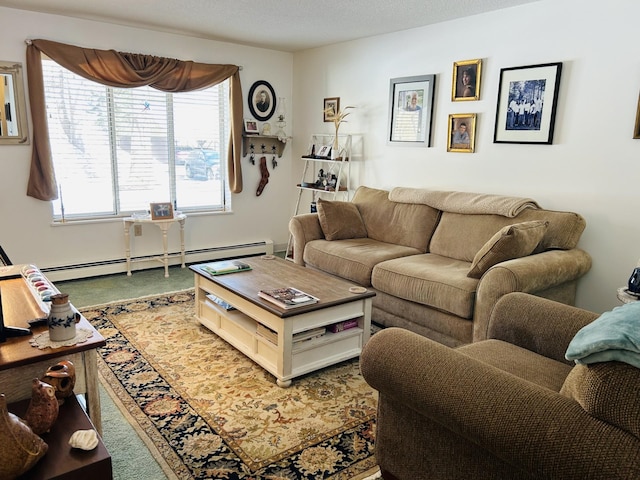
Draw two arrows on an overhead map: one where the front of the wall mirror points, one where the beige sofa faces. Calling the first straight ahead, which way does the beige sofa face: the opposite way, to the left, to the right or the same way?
to the right

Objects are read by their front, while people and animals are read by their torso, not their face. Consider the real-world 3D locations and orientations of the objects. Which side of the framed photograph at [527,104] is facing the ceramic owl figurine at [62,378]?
front

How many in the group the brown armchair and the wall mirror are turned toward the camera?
1

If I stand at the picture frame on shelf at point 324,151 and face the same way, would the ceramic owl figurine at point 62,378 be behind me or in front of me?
in front

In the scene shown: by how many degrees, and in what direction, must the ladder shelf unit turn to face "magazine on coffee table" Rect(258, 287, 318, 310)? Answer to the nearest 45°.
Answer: approximately 45° to its left

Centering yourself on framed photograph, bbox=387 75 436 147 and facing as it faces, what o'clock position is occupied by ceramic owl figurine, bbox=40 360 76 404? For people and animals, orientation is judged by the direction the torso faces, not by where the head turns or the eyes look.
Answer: The ceramic owl figurine is roughly at 11 o'clock from the framed photograph.

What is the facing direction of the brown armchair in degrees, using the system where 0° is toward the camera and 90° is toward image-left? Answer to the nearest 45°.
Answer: approximately 135°

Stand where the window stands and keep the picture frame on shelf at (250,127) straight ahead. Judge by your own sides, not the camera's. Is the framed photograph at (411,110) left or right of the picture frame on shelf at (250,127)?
right

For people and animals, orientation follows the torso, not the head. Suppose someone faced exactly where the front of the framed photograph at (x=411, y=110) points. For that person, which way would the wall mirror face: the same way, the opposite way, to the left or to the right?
to the left

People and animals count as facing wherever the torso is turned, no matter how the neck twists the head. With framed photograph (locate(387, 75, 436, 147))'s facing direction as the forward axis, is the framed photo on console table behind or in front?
in front

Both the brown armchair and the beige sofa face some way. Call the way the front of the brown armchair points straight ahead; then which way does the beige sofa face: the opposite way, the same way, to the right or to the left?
to the left

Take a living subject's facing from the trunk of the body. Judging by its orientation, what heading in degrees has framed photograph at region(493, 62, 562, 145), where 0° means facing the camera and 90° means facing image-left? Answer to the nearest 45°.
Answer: approximately 45°

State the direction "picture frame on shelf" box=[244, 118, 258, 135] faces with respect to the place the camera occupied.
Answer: facing the viewer and to the right of the viewer

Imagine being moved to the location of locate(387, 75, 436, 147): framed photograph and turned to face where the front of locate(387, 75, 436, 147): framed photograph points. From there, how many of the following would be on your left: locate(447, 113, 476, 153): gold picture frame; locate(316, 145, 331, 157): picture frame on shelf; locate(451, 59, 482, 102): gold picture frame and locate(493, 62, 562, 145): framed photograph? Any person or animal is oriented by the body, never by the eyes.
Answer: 3

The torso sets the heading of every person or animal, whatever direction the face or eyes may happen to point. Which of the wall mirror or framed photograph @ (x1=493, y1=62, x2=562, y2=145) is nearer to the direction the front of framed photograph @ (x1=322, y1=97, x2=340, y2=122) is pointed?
the wall mirror

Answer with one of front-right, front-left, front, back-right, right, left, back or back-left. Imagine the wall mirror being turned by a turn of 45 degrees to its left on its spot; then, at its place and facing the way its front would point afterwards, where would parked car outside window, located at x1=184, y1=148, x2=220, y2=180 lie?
front-left
